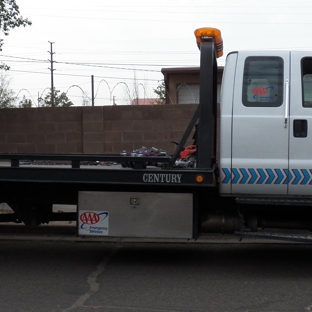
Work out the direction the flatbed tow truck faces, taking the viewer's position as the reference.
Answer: facing to the right of the viewer

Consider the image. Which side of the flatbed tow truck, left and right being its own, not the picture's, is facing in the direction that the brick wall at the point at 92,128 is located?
left
